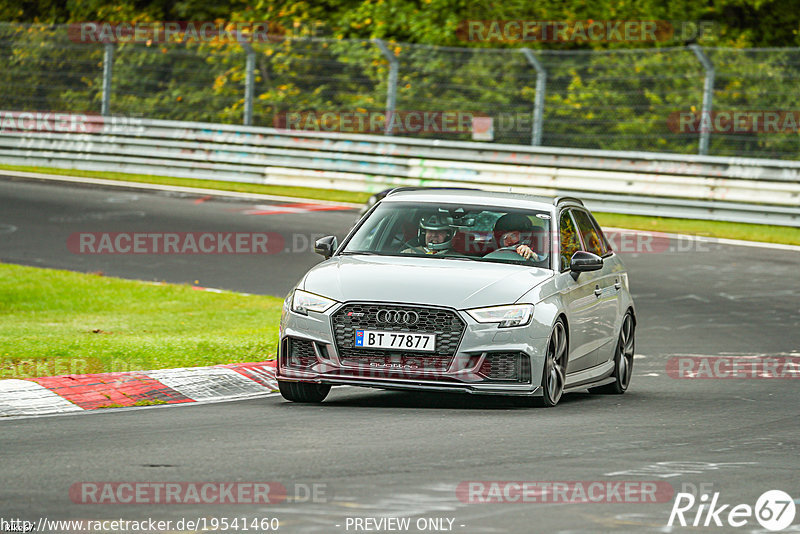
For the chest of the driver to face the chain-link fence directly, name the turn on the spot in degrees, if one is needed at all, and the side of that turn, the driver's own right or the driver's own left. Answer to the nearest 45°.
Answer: approximately 135° to the driver's own right

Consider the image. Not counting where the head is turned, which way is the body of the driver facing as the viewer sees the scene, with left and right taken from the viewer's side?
facing the viewer and to the left of the viewer

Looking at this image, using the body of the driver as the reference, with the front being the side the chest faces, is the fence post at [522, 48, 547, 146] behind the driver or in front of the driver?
behind

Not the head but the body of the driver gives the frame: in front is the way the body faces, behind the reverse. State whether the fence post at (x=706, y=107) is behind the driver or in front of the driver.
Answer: behind

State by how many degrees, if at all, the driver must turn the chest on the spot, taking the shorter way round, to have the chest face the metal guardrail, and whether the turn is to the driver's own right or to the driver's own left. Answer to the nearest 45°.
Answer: approximately 135° to the driver's own right

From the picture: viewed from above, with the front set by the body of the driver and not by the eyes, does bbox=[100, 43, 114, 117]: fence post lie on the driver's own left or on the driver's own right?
on the driver's own right

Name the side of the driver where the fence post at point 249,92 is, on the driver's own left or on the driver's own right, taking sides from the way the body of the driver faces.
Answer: on the driver's own right
